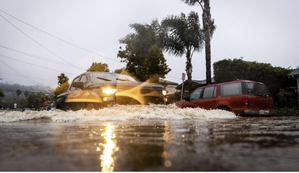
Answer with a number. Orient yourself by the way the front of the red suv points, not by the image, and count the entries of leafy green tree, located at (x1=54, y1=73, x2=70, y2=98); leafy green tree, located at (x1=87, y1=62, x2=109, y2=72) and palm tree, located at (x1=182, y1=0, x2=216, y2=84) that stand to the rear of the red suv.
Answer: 0

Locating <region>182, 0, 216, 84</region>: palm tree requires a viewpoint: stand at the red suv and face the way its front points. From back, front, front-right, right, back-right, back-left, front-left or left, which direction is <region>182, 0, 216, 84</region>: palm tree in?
front-right

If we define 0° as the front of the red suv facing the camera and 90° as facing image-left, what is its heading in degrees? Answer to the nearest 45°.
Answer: approximately 135°

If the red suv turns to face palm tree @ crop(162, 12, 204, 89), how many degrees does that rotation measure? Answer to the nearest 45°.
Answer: approximately 45° to its right

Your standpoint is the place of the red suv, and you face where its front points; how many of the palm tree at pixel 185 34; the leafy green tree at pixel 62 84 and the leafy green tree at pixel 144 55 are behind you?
0

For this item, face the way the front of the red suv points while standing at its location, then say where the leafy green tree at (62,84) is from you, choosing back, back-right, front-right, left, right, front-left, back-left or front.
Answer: front

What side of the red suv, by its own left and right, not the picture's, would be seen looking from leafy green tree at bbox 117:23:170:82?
front

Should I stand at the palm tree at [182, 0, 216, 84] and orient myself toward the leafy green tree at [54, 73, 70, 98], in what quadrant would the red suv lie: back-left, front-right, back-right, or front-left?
back-left

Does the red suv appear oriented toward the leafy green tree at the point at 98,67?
yes
